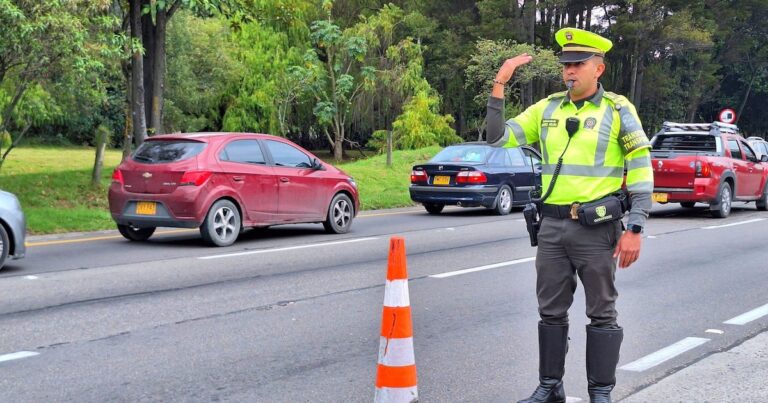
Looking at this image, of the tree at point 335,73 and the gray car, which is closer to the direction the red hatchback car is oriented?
the tree

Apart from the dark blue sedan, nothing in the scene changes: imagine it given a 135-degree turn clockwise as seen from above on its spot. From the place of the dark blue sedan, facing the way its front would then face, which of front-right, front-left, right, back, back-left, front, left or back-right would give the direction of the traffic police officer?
front

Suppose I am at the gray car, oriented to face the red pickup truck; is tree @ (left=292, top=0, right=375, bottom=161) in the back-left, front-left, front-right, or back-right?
front-left

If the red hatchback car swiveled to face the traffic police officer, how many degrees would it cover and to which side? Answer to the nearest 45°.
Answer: approximately 135° to its right

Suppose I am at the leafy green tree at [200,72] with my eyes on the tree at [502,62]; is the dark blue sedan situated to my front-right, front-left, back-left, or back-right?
front-right

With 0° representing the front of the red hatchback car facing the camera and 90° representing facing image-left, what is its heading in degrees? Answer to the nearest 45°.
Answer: approximately 225°

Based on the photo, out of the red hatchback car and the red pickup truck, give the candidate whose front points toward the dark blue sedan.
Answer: the red hatchback car

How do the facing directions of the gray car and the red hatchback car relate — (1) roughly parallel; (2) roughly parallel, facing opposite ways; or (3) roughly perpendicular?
roughly parallel

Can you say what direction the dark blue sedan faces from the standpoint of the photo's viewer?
facing away from the viewer and to the right of the viewer

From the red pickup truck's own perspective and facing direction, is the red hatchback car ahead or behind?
behind

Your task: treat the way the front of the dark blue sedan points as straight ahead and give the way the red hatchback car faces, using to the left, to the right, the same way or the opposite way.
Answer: the same way

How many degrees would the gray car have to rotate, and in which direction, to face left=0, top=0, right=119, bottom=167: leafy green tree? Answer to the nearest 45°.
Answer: approximately 45° to its left

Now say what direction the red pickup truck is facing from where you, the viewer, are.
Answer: facing away from the viewer and to the right of the viewer

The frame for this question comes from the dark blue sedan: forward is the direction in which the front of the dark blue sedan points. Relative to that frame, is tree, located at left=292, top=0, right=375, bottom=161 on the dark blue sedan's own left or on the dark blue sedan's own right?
on the dark blue sedan's own left

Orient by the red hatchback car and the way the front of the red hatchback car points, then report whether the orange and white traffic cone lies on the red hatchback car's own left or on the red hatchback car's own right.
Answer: on the red hatchback car's own right

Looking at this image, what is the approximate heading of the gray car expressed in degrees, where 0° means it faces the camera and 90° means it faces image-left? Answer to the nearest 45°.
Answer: approximately 225°

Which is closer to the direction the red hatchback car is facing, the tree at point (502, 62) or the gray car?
the tree

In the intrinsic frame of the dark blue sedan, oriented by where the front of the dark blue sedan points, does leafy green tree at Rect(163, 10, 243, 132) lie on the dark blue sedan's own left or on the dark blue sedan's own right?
on the dark blue sedan's own left

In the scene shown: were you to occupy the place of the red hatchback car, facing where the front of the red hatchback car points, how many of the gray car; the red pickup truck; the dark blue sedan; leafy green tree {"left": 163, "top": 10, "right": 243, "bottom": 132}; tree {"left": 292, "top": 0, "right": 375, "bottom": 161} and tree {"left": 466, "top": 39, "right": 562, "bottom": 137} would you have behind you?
1

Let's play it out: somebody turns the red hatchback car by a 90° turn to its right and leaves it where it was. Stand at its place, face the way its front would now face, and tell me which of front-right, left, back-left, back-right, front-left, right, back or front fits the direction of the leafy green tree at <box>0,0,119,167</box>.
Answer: back
